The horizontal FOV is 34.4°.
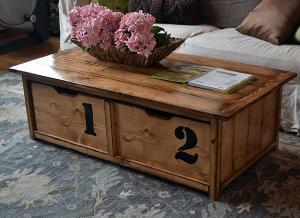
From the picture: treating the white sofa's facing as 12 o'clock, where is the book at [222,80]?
The book is roughly at 11 o'clock from the white sofa.

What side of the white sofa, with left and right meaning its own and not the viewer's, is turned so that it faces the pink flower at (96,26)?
front

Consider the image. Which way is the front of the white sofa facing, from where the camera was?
facing the viewer and to the left of the viewer

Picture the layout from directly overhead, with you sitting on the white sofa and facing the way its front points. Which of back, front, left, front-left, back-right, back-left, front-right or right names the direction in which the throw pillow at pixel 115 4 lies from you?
right

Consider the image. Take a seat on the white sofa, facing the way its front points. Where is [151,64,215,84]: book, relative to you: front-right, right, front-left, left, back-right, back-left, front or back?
front

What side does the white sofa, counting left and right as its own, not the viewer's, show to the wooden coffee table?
front

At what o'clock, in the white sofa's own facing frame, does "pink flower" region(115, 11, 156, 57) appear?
The pink flower is roughly at 12 o'clock from the white sofa.
